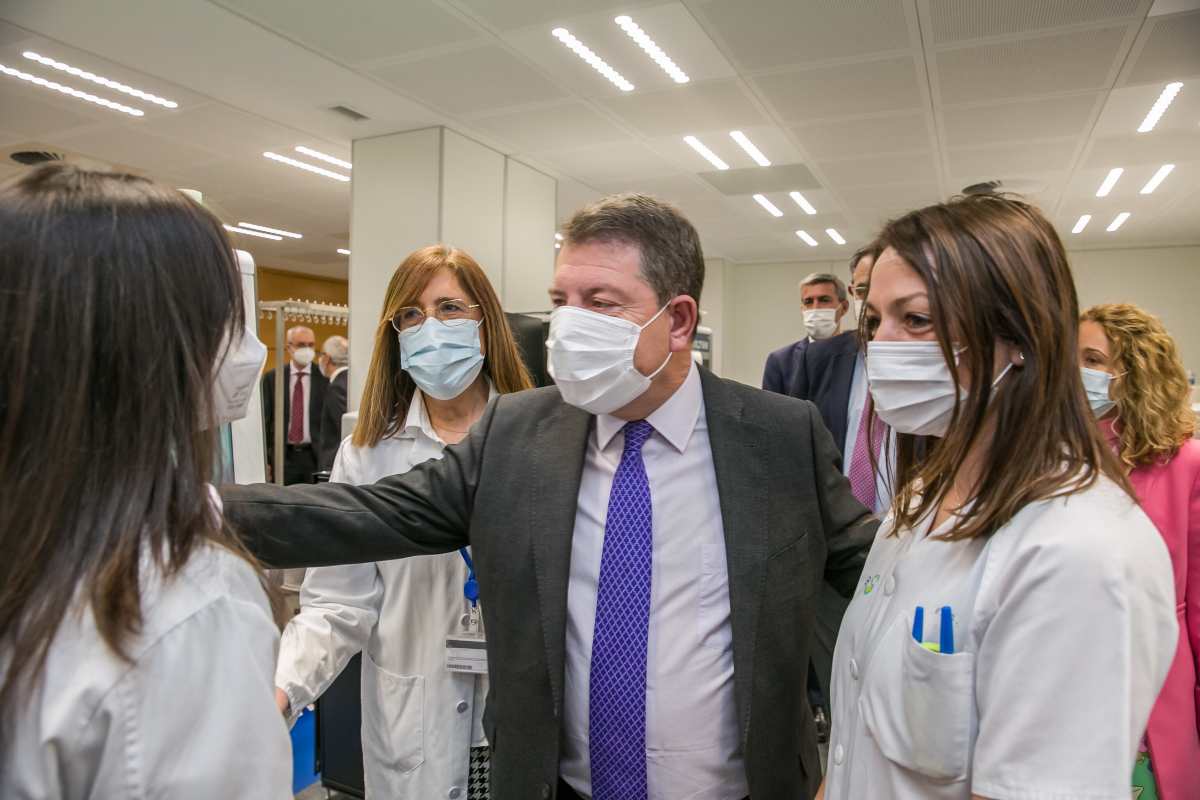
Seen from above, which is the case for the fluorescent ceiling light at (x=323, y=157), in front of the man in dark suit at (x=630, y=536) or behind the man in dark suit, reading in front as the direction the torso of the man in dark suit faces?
behind

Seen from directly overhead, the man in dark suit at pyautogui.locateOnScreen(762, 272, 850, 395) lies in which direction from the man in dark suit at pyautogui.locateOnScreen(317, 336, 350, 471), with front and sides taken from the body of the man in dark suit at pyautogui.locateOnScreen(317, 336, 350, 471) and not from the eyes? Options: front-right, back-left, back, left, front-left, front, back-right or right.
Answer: back-left

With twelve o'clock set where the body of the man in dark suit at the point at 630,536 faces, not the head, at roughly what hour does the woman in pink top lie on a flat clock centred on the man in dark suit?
The woman in pink top is roughly at 8 o'clock from the man in dark suit.

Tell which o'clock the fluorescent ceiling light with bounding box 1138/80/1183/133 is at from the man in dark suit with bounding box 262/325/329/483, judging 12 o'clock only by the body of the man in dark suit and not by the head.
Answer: The fluorescent ceiling light is roughly at 10 o'clock from the man in dark suit.

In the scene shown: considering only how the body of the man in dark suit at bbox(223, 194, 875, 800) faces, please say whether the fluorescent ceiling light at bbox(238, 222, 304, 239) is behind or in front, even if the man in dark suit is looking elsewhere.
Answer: behind

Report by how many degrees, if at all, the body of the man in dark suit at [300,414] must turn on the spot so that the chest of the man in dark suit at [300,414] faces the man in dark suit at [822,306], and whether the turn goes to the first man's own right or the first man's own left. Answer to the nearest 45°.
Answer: approximately 45° to the first man's own left

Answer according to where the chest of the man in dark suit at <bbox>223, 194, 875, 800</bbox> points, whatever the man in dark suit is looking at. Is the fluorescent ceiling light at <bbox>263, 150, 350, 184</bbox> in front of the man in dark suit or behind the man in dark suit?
behind

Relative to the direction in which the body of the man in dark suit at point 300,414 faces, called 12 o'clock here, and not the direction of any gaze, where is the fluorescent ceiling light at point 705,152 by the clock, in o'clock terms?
The fluorescent ceiling light is roughly at 10 o'clock from the man in dark suit.

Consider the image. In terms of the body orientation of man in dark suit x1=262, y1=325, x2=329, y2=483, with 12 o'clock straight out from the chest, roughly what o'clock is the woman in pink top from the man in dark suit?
The woman in pink top is roughly at 11 o'clock from the man in dark suit.
